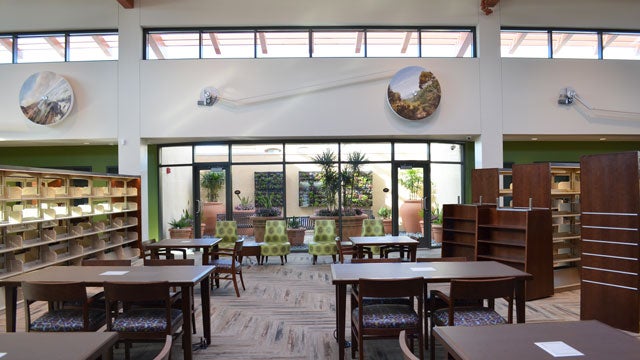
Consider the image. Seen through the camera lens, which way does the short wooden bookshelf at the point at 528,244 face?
facing the viewer and to the left of the viewer

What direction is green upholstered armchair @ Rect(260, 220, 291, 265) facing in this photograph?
toward the camera

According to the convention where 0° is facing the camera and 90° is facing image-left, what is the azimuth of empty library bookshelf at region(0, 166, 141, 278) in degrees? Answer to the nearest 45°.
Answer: approximately 315°

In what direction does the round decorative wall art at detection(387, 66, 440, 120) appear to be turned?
toward the camera

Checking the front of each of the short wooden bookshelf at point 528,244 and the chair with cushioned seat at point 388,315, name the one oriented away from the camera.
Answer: the chair with cushioned seat

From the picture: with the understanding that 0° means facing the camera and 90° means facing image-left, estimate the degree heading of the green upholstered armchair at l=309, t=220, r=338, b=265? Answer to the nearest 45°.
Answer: approximately 0°

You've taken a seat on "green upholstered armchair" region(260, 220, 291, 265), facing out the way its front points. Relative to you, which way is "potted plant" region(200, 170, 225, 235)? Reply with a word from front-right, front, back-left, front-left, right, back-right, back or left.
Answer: back-right

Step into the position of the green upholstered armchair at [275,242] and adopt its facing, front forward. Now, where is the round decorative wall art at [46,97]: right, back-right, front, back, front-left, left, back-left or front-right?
right

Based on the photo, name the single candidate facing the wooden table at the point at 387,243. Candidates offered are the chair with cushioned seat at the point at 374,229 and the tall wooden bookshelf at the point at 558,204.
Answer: the chair with cushioned seat
